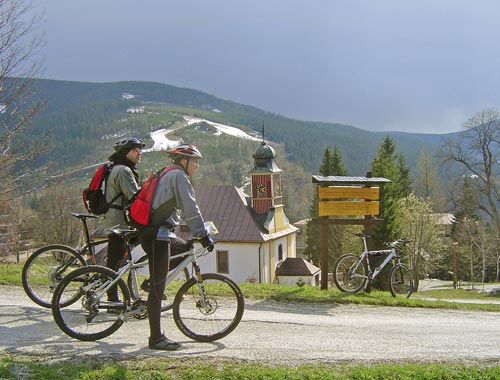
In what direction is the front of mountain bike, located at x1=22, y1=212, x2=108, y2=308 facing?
to the viewer's right

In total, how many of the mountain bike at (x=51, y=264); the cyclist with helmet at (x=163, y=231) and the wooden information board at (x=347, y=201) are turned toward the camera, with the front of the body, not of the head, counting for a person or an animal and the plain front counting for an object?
1

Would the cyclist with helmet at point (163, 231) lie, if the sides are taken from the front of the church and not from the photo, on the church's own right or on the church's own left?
on the church's own right

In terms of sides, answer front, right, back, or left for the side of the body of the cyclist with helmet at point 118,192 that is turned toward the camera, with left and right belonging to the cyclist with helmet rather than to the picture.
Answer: right

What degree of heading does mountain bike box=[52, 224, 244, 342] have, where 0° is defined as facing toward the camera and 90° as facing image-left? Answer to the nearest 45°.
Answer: approximately 270°

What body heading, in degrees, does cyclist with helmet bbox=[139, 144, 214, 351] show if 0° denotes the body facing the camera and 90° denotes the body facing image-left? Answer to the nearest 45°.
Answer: approximately 270°

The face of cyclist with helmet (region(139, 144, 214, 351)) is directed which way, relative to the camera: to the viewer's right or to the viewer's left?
to the viewer's right

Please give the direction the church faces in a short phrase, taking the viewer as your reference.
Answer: facing the viewer and to the right of the viewer

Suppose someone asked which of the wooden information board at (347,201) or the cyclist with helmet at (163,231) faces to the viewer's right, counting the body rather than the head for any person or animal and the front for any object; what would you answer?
the cyclist with helmet
